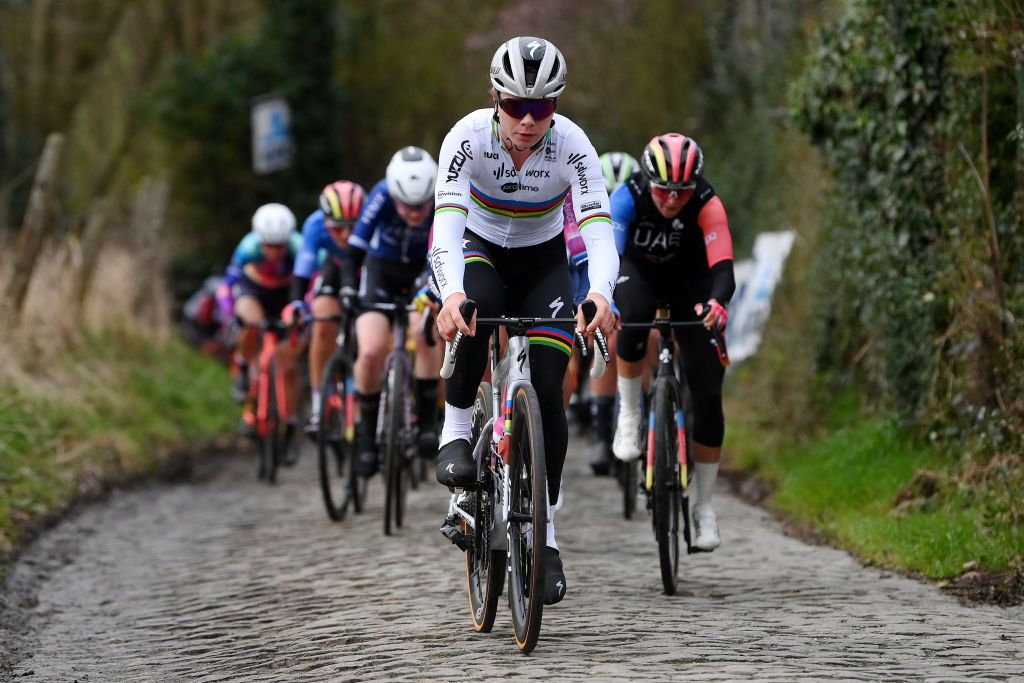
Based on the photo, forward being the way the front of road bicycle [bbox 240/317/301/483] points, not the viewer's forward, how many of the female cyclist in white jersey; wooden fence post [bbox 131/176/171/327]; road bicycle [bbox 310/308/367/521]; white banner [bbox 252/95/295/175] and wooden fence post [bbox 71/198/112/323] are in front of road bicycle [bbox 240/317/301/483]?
2

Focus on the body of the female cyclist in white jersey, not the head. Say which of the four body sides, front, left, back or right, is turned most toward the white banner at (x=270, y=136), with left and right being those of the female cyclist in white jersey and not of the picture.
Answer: back

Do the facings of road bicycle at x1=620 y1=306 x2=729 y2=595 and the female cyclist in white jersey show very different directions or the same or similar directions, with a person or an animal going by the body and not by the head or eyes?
same or similar directions

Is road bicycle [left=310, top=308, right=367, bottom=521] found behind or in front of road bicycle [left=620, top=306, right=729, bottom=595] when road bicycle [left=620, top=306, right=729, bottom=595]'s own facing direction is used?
behind

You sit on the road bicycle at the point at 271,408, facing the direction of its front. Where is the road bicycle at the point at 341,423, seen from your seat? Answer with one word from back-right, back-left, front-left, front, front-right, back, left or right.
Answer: front

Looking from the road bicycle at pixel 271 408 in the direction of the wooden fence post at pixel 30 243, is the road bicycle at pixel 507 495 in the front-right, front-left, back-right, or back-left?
back-left

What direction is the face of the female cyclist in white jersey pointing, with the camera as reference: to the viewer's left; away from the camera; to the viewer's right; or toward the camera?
toward the camera

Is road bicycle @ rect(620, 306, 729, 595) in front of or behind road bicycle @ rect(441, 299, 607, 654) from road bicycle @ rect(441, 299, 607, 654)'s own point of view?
behind

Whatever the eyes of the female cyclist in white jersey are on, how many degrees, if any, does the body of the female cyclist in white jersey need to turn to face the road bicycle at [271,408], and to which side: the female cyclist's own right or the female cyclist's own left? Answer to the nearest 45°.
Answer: approximately 180°

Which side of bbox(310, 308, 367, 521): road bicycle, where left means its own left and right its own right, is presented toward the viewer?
front

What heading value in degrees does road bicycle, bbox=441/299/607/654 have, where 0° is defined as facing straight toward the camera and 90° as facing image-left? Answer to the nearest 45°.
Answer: approximately 0°

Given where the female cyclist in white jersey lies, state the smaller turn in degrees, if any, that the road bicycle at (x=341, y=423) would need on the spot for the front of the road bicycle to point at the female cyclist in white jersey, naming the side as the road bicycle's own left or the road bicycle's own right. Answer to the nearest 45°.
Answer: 0° — it already faces them

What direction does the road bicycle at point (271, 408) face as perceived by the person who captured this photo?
facing the viewer

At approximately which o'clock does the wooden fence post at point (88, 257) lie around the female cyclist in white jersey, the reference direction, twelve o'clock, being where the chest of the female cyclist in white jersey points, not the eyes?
The wooden fence post is roughly at 5 o'clock from the female cyclist in white jersey.

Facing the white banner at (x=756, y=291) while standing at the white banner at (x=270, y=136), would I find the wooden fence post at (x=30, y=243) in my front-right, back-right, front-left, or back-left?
front-right
